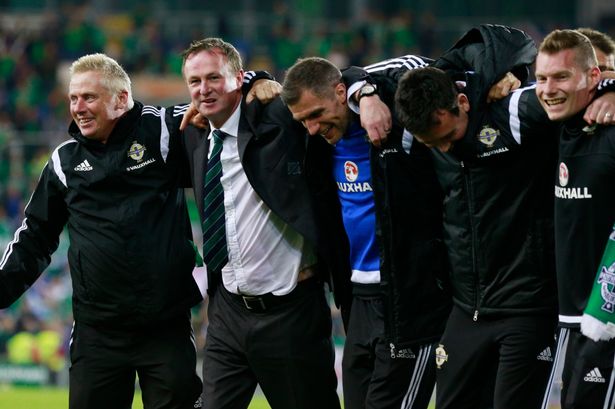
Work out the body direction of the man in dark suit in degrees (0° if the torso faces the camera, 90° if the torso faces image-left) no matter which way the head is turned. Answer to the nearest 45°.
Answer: approximately 45°

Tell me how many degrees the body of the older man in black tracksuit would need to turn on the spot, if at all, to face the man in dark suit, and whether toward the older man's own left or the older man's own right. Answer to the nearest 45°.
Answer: approximately 45° to the older man's own left

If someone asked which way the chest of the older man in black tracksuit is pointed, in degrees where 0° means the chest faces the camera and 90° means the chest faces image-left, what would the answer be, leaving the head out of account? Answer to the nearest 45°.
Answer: approximately 0°
